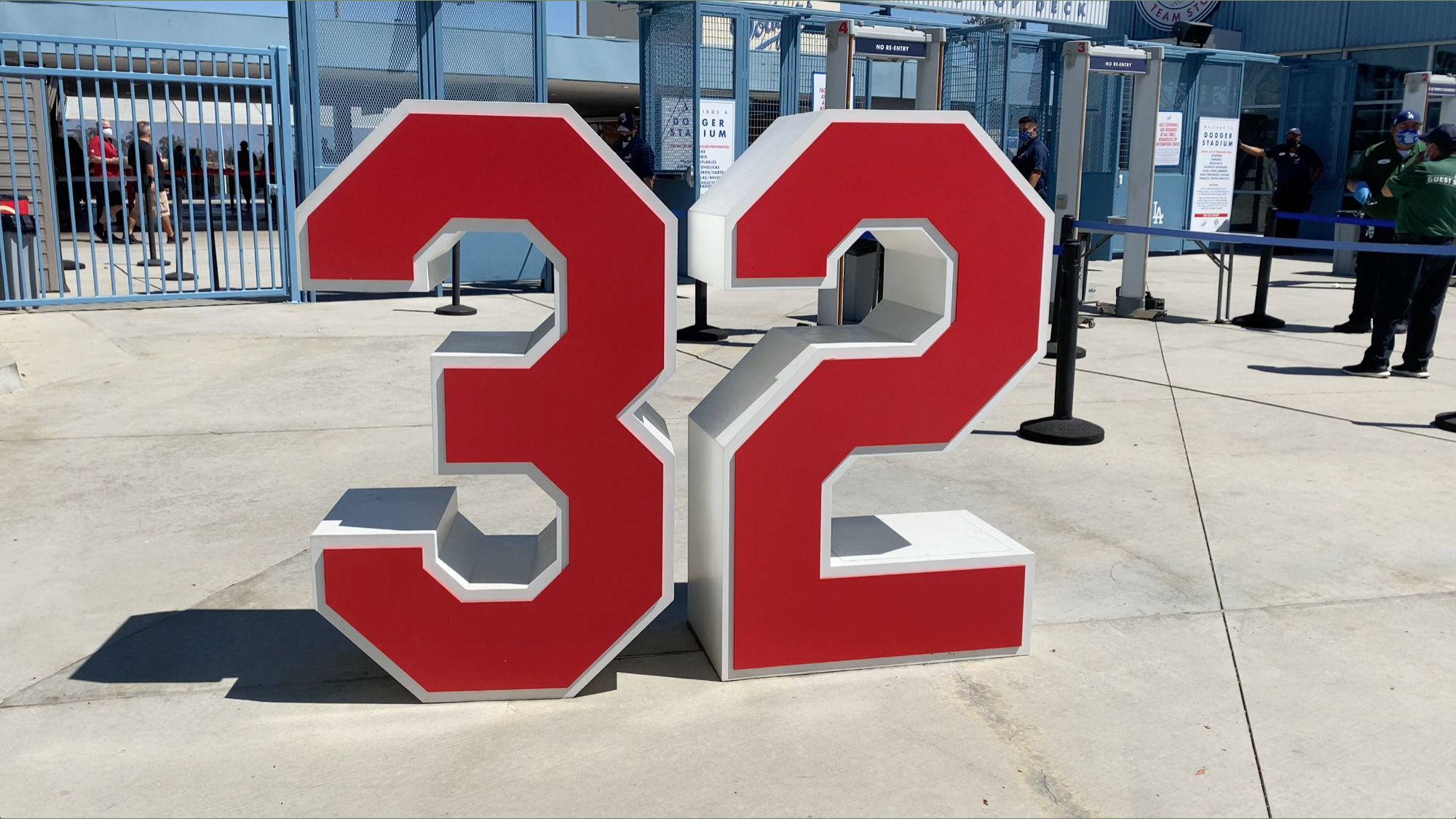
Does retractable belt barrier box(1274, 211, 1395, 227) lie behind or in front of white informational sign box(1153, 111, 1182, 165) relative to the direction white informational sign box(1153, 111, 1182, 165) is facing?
in front

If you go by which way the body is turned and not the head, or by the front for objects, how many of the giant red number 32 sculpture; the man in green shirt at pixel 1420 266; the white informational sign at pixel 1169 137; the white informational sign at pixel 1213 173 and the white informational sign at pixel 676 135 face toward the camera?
4

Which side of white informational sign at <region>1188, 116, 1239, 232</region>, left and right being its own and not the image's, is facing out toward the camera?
front

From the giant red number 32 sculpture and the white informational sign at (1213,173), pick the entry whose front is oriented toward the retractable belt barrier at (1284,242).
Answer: the white informational sign

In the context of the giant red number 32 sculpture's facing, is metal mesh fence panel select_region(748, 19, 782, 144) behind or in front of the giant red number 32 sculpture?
behind

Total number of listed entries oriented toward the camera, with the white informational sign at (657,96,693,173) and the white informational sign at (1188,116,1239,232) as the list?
2

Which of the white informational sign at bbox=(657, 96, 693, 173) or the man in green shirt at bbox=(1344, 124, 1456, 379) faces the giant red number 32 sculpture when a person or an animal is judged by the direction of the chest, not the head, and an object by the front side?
the white informational sign

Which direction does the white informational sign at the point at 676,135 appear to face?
toward the camera

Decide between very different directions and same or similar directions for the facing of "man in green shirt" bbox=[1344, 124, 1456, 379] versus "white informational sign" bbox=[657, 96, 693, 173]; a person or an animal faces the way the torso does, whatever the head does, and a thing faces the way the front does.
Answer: very different directions

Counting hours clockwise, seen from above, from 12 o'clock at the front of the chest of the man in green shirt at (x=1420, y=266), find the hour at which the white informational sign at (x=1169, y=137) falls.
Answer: The white informational sign is roughly at 1 o'clock from the man in green shirt.
